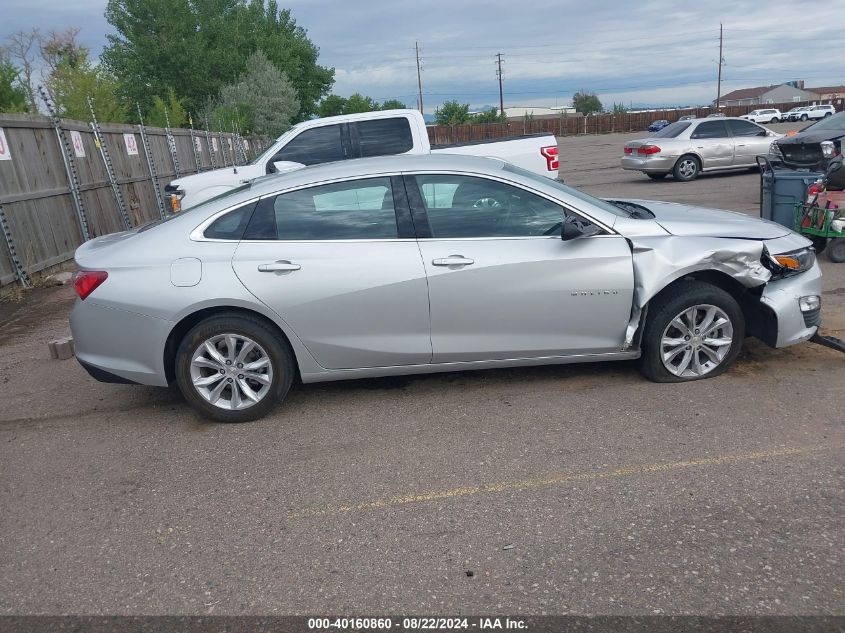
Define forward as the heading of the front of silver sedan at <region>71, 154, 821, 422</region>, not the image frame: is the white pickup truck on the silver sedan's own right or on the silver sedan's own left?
on the silver sedan's own left

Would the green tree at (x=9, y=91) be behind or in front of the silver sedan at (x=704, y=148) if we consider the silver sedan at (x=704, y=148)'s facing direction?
behind

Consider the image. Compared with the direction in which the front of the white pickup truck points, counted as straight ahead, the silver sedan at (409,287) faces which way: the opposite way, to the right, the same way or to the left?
the opposite way

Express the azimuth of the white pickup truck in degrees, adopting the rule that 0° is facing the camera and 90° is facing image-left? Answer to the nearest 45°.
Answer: approximately 90°

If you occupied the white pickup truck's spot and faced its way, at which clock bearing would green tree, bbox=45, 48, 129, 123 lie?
The green tree is roughly at 2 o'clock from the white pickup truck.

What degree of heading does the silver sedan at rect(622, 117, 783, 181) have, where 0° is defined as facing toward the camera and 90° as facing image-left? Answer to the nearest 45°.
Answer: approximately 225°

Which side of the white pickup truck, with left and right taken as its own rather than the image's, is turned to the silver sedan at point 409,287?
left

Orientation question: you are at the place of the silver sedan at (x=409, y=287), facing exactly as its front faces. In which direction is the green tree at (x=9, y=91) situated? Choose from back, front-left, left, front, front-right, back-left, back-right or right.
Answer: back-left

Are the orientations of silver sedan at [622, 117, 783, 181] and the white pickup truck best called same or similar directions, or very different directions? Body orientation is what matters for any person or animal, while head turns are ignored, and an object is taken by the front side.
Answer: very different directions

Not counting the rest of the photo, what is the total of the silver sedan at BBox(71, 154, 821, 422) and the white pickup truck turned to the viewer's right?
1

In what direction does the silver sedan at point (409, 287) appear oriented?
to the viewer's right

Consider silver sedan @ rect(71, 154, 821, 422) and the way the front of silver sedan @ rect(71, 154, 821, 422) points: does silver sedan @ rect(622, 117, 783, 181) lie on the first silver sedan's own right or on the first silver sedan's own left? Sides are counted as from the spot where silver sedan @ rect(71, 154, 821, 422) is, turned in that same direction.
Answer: on the first silver sedan's own left

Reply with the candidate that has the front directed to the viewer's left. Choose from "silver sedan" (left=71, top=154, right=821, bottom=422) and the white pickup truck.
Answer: the white pickup truck

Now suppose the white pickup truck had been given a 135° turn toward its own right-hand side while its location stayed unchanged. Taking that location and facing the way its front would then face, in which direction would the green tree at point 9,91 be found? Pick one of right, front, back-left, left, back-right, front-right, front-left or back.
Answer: left

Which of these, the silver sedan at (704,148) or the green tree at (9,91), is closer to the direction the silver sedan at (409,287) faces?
the silver sedan

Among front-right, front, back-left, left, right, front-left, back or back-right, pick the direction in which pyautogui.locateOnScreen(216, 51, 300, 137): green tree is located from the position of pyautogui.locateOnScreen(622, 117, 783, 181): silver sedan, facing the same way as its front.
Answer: left

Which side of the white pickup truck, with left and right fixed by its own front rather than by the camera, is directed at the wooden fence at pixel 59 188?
front

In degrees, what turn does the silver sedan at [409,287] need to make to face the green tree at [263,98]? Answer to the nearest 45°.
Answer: approximately 90° to its left
